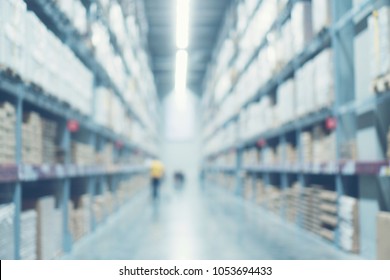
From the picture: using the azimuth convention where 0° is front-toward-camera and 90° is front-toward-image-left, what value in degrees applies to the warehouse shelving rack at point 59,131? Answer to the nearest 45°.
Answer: approximately 270°

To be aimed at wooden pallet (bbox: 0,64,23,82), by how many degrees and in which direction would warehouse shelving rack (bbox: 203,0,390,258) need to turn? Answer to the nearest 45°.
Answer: approximately 45° to its left

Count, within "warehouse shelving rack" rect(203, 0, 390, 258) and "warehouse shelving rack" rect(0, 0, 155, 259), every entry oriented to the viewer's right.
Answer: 1

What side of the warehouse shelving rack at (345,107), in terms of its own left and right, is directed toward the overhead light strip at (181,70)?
right

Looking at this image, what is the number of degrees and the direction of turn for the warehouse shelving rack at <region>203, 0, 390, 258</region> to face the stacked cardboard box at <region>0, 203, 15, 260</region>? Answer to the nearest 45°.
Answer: approximately 45° to its left

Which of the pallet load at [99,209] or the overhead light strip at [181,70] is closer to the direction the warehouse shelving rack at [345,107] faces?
the pallet load

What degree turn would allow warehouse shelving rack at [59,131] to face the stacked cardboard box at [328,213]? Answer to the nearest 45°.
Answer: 0° — it already faces it

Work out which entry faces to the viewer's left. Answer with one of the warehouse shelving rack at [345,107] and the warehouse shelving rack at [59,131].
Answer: the warehouse shelving rack at [345,107]

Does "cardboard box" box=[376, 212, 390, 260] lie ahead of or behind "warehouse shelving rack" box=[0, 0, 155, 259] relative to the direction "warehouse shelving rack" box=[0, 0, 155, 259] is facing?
ahead

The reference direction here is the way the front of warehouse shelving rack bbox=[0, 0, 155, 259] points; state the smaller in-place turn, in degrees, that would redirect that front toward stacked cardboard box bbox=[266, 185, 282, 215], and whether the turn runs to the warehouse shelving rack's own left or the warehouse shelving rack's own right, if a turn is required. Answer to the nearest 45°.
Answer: approximately 45° to the warehouse shelving rack's own left

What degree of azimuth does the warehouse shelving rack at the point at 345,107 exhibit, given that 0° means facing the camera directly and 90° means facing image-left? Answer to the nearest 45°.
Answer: approximately 90°

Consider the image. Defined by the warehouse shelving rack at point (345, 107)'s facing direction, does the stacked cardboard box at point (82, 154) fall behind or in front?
in front
